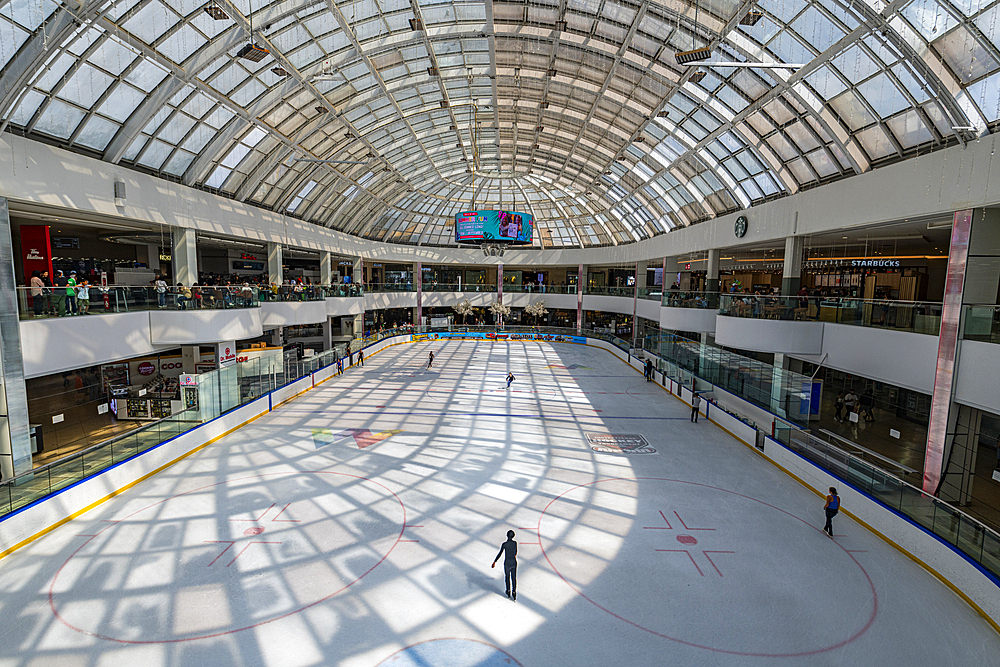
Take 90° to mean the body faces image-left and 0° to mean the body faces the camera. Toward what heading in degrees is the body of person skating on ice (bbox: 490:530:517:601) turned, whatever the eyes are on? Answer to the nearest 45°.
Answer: approximately 180°

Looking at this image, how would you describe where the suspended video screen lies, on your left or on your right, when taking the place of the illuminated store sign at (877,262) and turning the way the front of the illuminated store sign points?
on your right

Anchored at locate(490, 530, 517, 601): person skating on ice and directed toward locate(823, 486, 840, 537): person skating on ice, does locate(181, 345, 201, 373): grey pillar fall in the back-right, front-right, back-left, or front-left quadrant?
back-left

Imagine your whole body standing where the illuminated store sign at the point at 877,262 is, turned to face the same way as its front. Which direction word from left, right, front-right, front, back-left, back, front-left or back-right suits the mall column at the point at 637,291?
back-right

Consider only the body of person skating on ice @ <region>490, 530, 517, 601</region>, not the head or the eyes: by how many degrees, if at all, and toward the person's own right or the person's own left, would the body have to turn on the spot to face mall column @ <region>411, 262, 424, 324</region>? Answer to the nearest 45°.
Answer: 0° — they already face it

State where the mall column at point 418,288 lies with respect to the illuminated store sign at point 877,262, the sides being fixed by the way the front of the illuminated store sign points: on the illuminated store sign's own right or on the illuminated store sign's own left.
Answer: on the illuminated store sign's own right

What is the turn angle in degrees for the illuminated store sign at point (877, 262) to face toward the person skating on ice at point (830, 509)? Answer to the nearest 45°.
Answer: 0° — it already faces them

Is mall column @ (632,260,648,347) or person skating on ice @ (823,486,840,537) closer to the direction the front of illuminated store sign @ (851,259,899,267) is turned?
the person skating on ice

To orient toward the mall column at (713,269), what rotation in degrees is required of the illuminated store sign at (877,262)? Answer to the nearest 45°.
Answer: approximately 90° to its right

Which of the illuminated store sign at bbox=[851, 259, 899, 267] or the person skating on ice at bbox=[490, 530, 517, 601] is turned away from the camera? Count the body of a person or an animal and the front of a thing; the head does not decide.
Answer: the person skating on ice
